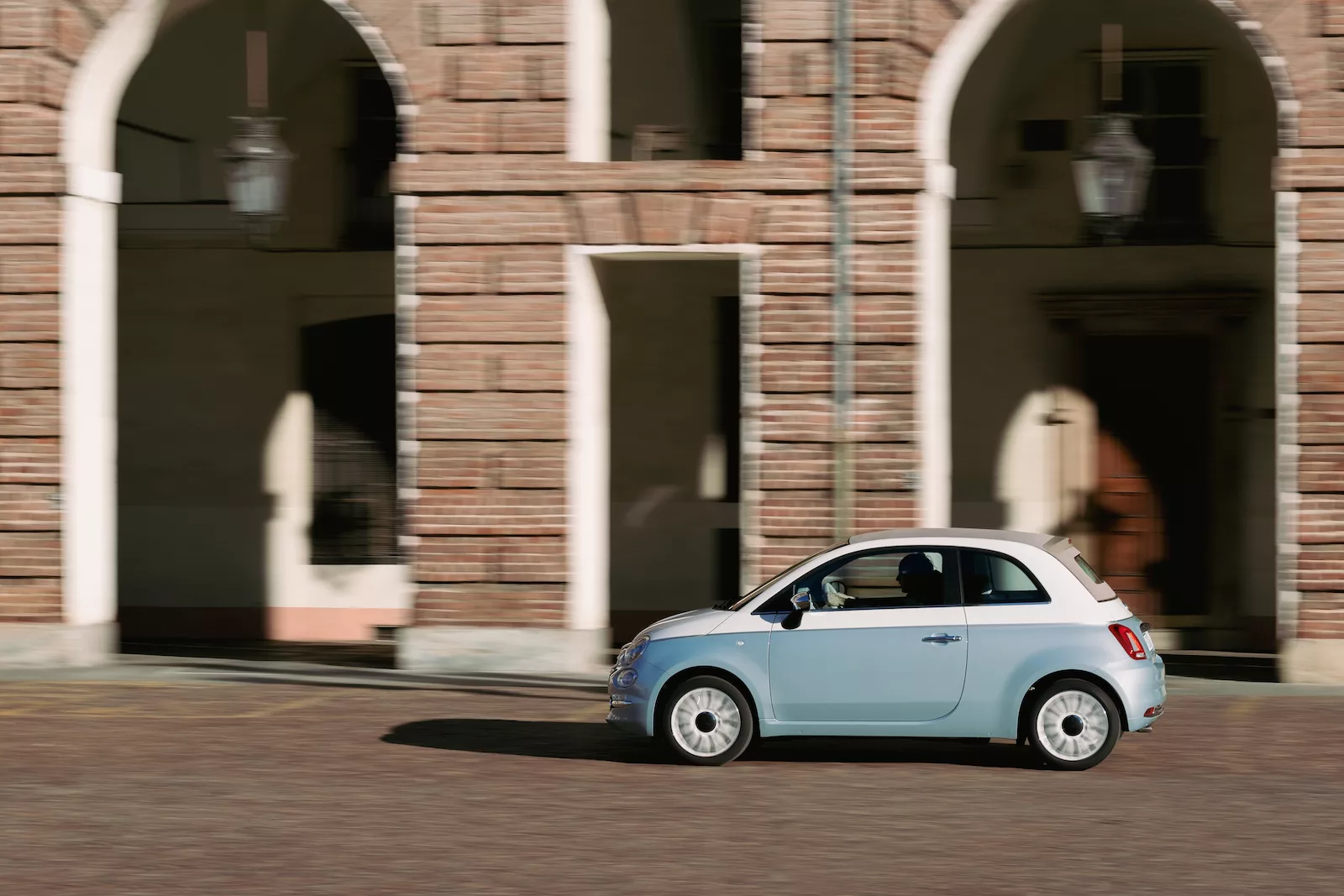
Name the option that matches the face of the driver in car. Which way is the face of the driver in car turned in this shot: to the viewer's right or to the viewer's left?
to the viewer's left

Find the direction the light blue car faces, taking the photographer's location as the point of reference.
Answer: facing to the left of the viewer

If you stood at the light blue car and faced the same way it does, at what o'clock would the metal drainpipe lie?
The metal drainpipe is roughly at 3 o'clock from the light blue car.

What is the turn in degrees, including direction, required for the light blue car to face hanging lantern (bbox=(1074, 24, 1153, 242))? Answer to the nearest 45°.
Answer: approximately 90° to its right
